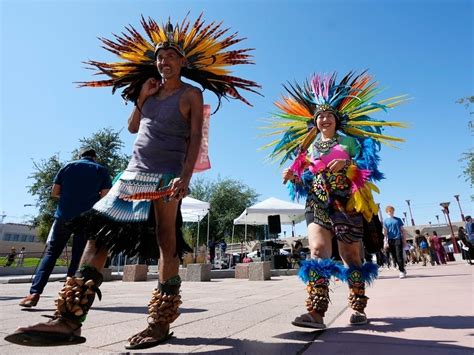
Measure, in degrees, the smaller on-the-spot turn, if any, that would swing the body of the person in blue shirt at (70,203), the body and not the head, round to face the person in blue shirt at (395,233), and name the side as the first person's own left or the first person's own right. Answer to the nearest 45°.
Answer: approximately 90° to the first person's own right

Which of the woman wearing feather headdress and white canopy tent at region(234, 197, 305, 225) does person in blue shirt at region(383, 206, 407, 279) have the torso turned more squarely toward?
the woman wearing feather headdress

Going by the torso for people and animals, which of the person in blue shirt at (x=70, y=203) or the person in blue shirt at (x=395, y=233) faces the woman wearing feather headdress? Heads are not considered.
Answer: the person in blue shirt at (x=395, y=233)

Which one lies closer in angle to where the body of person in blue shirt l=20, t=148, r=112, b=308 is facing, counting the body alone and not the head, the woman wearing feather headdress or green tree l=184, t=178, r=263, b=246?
the green tree

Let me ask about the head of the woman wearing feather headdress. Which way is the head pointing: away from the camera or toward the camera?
toward the camera

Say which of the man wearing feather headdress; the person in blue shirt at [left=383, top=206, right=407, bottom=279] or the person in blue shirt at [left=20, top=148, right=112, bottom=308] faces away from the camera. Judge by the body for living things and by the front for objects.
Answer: the person in blue shirt at [left=20, top=148, right=112, bottom=308]

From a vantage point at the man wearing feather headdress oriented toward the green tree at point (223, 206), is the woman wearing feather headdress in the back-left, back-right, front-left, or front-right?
front-right

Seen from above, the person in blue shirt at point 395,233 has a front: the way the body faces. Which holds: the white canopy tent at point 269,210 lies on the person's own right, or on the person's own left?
on the person's own right

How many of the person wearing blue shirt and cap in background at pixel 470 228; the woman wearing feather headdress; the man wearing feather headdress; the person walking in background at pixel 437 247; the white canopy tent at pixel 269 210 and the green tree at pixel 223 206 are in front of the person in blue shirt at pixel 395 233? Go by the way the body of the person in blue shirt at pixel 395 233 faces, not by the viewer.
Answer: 2

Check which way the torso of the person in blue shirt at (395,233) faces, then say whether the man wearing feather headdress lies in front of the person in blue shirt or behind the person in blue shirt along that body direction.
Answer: in front

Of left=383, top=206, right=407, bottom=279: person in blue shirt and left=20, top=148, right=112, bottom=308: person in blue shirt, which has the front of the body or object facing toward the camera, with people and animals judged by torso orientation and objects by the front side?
left=383, top=206, right=407, bottom=279: person in blue shirt

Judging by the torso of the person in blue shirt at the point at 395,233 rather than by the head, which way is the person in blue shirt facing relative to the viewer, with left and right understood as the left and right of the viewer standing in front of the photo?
facing the viewer

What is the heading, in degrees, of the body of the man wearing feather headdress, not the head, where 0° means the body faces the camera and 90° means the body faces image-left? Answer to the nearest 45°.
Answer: approximately 45°
